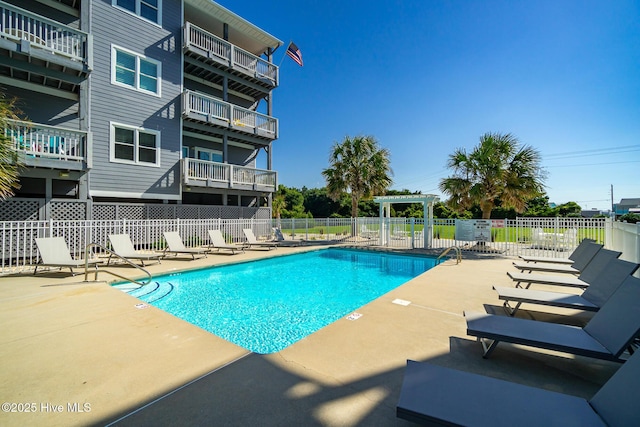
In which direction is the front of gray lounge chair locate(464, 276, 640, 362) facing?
to the viewer's left

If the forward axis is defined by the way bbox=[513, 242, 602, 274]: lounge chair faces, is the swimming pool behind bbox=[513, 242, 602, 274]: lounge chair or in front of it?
in front

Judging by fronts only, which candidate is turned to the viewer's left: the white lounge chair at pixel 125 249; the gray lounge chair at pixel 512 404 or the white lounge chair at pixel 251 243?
the gray lounge chair

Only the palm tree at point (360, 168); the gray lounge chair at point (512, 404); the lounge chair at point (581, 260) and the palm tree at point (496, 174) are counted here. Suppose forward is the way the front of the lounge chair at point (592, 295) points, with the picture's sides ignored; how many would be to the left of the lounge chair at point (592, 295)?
1

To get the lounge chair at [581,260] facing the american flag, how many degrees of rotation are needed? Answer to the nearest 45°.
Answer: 0° — it already faces it

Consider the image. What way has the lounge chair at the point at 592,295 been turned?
to the viewer's left

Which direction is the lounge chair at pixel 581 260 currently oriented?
to the viewer's left

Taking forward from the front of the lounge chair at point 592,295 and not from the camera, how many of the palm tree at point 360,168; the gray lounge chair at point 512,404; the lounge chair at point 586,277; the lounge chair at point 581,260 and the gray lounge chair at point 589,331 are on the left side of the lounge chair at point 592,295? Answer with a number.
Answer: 2

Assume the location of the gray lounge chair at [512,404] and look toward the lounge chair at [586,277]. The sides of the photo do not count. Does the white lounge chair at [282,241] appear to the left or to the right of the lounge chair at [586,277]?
left

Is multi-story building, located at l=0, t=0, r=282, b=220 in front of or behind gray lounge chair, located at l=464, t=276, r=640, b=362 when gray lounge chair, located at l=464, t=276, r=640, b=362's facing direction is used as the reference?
in front

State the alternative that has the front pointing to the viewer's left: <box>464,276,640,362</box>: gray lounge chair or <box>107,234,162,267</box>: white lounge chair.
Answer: the gray lounge chair

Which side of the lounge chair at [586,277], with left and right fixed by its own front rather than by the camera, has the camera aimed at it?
left

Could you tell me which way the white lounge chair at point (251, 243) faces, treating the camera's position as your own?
facing the viewer and to the right of the viewer

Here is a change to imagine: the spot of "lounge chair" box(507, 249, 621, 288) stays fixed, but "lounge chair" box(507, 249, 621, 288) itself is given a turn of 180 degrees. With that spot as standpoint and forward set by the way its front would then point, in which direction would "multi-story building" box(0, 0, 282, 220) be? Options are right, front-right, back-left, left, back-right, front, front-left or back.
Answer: back

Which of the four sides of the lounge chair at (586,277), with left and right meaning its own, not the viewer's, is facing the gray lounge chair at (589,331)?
left

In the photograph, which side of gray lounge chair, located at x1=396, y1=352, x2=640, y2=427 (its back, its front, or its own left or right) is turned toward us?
left

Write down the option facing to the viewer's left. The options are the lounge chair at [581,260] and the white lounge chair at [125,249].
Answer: the lounge chair

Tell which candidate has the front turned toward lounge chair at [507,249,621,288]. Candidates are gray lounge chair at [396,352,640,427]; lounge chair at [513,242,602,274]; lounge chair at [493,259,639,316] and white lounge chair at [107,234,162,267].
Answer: the white lounge chair

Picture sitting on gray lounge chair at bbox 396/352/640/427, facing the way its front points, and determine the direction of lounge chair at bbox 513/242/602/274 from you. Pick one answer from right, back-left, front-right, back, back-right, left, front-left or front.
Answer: right

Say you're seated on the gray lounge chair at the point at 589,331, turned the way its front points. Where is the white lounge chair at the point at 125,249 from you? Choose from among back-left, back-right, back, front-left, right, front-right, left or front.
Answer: front

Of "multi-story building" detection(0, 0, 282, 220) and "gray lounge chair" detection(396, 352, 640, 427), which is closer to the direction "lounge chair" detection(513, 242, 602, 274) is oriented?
the multi-story building

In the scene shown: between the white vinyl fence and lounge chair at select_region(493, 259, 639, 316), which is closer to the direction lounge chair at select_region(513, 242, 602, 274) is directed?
the white vinyl fence

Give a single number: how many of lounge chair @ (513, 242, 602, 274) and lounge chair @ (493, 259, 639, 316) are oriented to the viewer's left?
2

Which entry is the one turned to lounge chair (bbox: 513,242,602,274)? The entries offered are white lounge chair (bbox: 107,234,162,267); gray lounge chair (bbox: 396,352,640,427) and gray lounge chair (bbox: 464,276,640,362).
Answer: the white lounge chair
